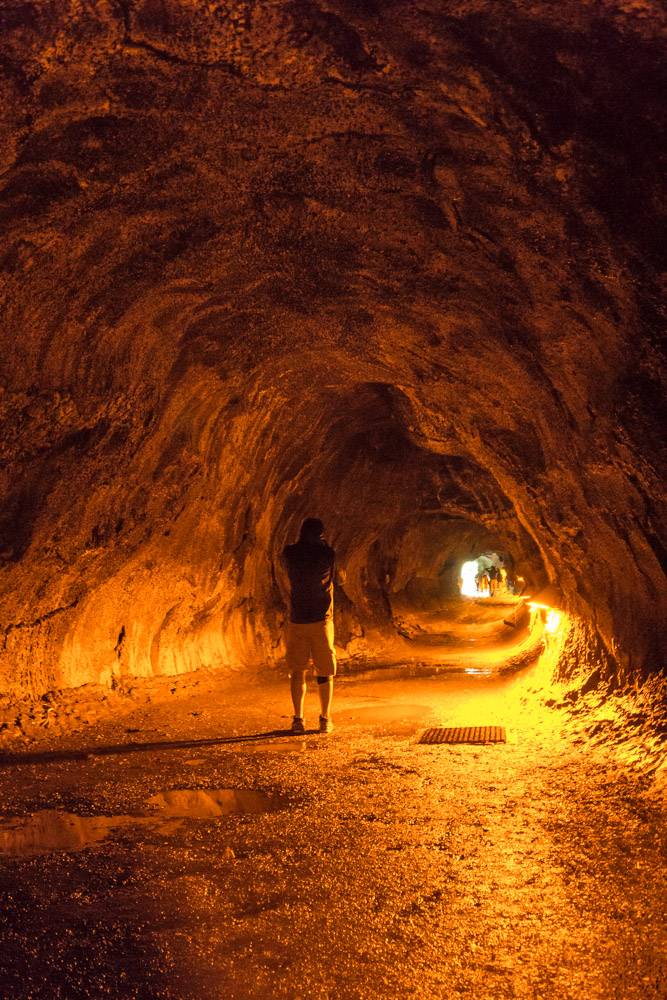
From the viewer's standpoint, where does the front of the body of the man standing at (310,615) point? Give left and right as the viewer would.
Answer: facing away from the viewer

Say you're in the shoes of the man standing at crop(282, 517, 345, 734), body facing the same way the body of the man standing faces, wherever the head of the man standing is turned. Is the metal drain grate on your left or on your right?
on your right
